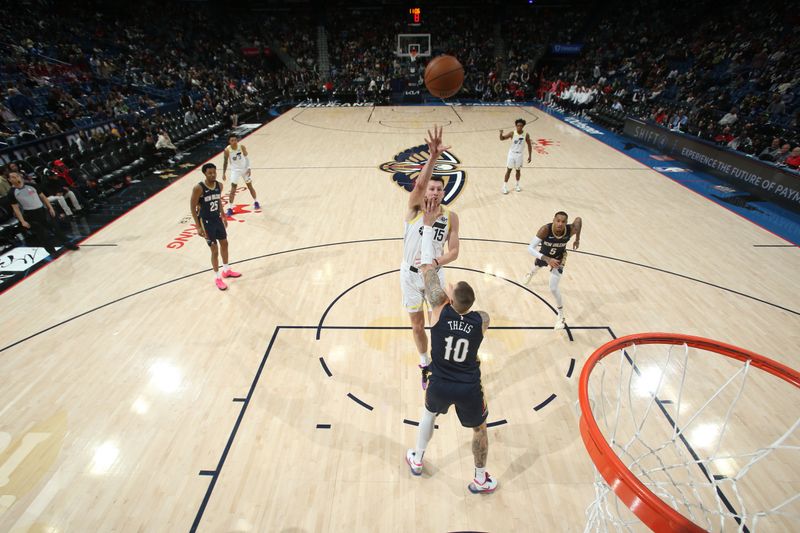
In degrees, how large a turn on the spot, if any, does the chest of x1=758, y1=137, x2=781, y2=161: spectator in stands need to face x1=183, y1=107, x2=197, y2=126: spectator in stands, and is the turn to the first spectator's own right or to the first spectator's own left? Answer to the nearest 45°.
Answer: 0° — they already face them

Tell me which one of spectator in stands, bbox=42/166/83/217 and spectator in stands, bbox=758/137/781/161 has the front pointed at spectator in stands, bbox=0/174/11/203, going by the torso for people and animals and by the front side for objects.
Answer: spectator in stands, bbox=758/137/781/161

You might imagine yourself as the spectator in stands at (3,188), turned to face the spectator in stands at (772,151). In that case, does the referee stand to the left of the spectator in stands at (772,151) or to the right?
right

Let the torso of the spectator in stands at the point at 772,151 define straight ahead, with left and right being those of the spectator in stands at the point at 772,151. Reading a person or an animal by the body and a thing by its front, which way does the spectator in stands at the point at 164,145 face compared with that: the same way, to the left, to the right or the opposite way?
the opposite way

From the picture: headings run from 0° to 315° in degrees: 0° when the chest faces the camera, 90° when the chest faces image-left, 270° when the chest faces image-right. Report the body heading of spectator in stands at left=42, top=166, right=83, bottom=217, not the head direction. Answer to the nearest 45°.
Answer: approximately 315°

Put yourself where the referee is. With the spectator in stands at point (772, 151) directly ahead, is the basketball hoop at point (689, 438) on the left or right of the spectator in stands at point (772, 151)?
right
